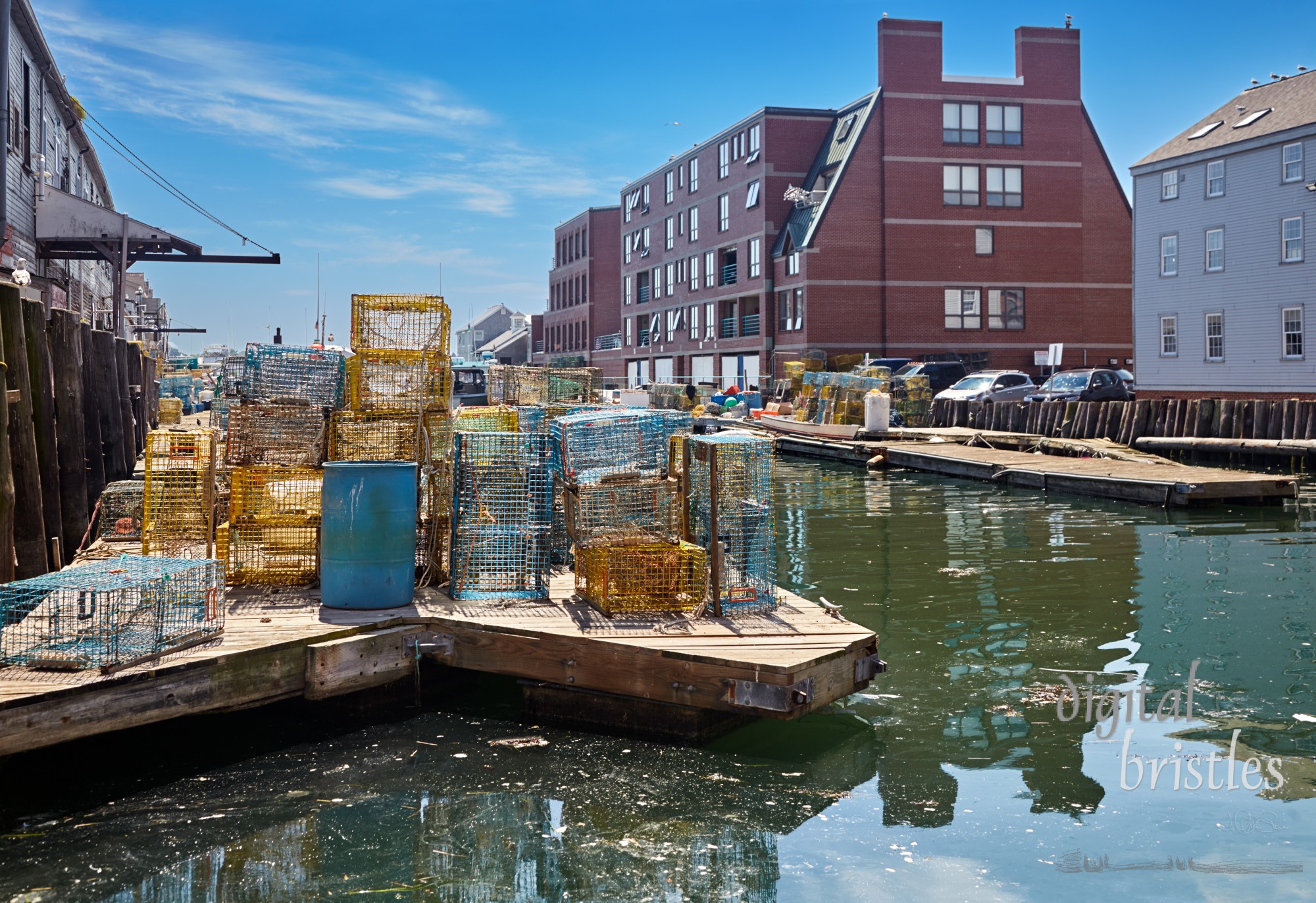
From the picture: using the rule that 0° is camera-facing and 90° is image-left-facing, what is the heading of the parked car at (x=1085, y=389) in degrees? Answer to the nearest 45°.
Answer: approximately 45°

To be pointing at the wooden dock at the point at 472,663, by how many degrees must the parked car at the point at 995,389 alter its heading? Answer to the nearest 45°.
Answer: approximately 45° to its left

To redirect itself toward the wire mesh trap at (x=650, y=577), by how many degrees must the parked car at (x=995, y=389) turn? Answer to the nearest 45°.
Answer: approximately 45° to its left

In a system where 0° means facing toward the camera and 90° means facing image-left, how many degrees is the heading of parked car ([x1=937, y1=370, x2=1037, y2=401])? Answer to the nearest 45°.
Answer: approximately 45°

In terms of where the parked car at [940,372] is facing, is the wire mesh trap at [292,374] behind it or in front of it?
in front

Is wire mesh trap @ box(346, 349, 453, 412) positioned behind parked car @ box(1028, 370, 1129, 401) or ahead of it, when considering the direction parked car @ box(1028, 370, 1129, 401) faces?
ahead

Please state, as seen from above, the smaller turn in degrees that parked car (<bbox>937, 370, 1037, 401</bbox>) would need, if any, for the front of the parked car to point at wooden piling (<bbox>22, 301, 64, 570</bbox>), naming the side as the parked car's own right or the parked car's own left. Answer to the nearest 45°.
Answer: approximately 45° to the parked car's own left

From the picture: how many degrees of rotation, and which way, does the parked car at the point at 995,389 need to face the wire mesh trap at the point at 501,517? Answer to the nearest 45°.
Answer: approximately 45° to its left

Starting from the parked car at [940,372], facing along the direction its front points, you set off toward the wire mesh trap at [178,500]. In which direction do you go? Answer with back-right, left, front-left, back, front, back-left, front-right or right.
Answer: front-left
